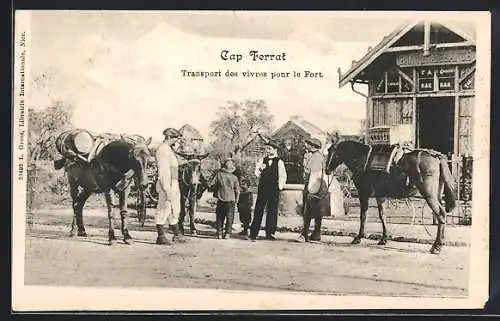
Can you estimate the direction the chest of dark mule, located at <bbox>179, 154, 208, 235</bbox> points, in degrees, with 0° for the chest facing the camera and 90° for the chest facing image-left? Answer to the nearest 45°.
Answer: approximately 0°
